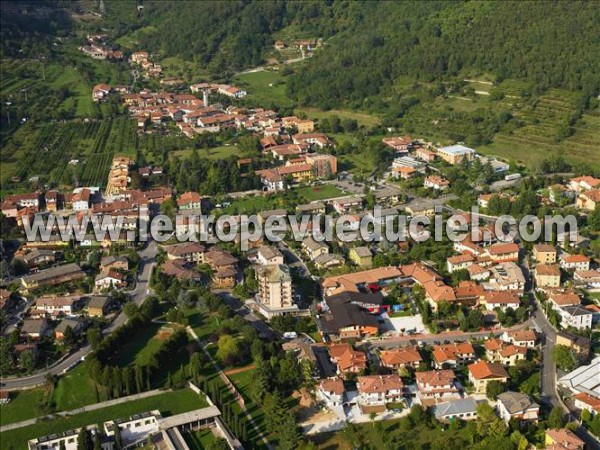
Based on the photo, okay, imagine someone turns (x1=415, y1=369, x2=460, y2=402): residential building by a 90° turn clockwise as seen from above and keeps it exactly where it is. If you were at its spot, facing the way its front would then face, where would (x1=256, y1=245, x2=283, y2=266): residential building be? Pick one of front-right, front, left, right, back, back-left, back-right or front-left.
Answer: front-right

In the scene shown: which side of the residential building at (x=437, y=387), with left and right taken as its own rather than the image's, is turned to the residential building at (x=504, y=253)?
back

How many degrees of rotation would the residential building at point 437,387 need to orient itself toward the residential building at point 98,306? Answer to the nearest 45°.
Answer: approximately 90° to its right

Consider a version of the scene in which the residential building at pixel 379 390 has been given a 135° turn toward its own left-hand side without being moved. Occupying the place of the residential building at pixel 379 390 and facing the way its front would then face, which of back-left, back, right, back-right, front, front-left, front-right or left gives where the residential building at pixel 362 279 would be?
front-left

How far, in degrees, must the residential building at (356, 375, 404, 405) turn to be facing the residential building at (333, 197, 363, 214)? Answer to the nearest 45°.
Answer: approximately 180°

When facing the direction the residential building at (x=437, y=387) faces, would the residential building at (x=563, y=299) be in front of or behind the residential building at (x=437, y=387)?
behind

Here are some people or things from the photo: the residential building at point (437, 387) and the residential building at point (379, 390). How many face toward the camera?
2

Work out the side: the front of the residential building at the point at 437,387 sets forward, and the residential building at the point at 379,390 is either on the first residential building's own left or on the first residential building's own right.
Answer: on the first residential building's own right

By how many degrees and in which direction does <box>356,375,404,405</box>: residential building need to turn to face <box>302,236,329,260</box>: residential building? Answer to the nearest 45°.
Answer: approximately 180°

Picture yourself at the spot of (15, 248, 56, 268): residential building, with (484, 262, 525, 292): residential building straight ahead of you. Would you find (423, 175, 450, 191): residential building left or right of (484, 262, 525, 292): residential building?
left

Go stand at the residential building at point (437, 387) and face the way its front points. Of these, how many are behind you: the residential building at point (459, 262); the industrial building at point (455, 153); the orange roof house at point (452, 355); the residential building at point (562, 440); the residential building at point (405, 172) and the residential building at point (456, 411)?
4

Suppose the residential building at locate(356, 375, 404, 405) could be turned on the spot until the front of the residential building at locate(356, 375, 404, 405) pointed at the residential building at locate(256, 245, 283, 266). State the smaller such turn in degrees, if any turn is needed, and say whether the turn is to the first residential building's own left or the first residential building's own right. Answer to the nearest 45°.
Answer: approximately 135° to the first residential building's own right
